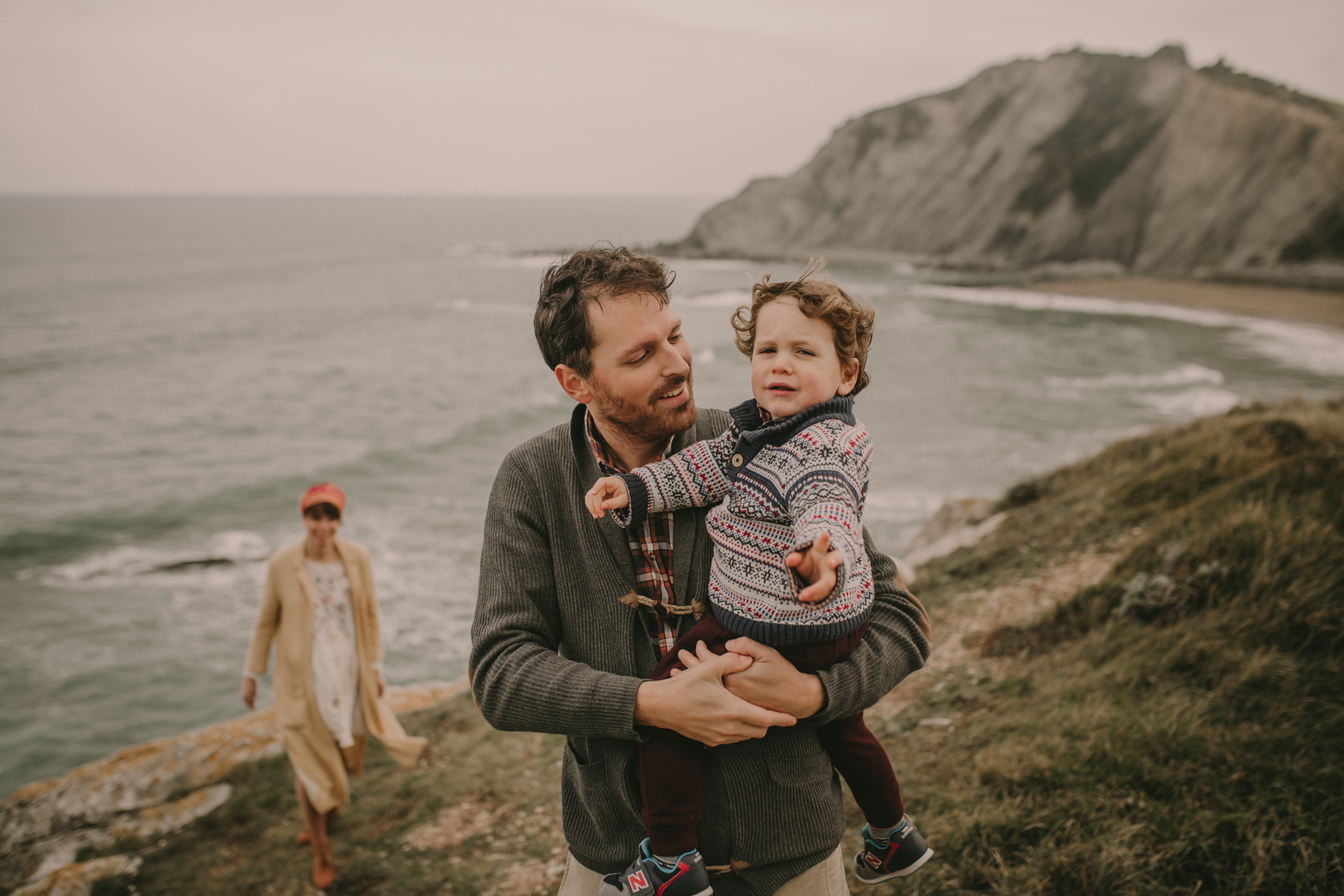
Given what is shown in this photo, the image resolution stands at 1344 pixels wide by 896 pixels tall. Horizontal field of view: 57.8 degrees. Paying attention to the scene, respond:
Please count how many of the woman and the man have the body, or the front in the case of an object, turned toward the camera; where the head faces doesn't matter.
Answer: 2

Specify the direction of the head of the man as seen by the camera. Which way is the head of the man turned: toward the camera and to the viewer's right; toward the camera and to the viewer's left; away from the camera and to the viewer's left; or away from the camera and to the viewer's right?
toward the camera and to the viewer's right

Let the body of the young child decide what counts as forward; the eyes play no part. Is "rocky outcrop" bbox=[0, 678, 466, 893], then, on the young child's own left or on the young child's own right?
on the young child's own right

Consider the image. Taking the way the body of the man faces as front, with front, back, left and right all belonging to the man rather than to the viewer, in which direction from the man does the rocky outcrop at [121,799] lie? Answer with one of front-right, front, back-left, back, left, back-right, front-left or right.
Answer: back-right

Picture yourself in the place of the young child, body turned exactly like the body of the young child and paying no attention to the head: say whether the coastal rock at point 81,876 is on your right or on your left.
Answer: on your right

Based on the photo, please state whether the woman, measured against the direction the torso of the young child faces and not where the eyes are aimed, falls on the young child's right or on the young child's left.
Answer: on the young child's right

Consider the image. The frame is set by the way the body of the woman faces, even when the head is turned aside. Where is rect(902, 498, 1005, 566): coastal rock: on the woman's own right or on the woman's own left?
on the woman's own left
